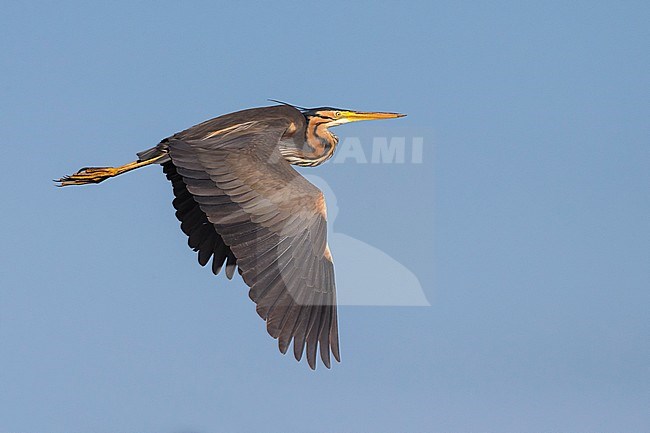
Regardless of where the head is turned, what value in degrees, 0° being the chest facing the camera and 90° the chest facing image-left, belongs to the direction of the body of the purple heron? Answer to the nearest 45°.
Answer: approximately 270°
